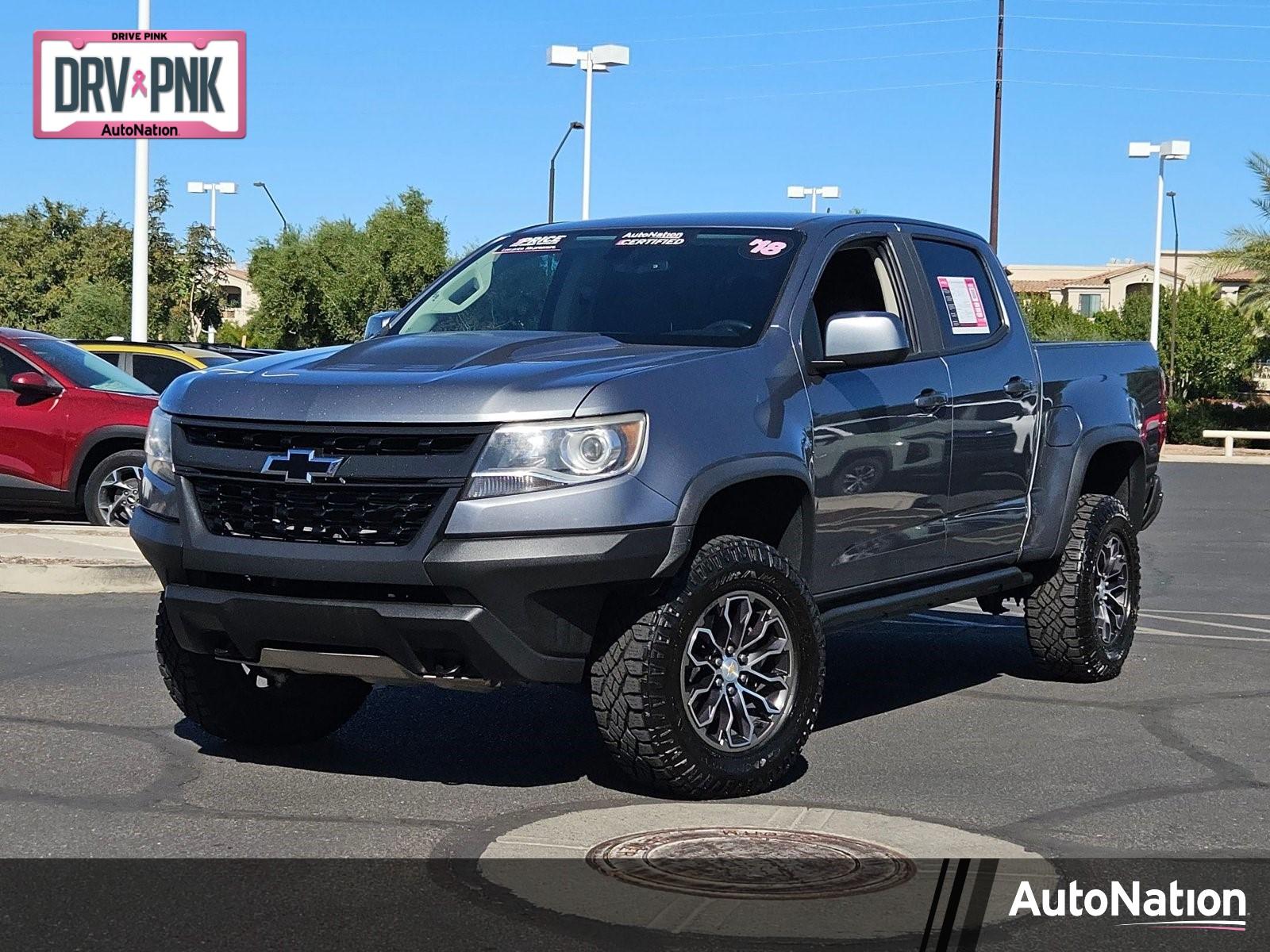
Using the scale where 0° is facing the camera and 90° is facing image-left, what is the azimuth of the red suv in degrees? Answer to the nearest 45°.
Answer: approximately 315°

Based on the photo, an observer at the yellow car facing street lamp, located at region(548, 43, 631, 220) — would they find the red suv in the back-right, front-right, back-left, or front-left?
back-right

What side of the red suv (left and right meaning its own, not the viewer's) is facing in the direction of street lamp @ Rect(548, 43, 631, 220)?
left

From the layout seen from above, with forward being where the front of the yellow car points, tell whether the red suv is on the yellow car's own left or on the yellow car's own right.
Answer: on the yellow car's own right

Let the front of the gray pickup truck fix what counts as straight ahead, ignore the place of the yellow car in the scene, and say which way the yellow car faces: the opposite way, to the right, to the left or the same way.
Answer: to the left

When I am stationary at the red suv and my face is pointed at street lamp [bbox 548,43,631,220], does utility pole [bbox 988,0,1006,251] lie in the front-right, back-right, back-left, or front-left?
front-right

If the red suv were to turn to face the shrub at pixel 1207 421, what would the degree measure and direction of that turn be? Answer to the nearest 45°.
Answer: approximately 90° to its left

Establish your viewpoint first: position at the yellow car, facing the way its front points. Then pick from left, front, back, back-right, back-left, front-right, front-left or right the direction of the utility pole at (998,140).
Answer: left

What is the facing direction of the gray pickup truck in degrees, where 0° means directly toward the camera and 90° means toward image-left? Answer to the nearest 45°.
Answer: approximately 45°

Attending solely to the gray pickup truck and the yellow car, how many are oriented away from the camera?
0

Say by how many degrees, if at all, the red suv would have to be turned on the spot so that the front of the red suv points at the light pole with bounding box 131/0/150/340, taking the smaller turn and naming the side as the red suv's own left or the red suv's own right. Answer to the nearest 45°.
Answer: approximately 135° to the red suv's own left

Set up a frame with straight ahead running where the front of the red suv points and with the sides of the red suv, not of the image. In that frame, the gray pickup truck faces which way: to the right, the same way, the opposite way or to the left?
to the right

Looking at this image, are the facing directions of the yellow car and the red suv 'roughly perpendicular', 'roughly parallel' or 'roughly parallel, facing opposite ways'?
roughly parallel

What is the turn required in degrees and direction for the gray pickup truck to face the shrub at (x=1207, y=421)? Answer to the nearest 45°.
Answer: approximately 135° to its right
